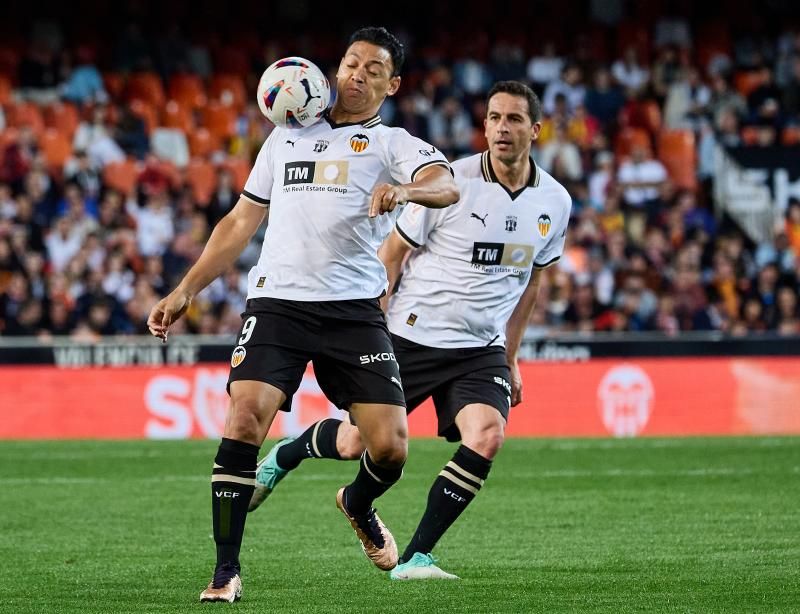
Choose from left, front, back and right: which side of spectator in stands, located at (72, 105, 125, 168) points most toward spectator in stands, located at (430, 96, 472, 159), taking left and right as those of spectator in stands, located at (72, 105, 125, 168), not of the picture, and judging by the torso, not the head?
left

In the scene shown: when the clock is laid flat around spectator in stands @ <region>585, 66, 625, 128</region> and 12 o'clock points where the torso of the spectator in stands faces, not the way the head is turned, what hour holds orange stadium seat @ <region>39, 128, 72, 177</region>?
The orange stadium seat is roughly at 2 o'clock from the spectator in stands.

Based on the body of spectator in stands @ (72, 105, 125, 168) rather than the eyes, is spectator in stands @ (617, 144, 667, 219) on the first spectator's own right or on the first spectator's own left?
on the first spectator's own left

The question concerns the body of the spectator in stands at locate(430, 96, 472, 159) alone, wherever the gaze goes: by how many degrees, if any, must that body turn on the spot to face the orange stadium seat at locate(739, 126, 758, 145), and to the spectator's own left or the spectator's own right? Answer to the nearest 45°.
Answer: approximately 90° to the spectator's own left

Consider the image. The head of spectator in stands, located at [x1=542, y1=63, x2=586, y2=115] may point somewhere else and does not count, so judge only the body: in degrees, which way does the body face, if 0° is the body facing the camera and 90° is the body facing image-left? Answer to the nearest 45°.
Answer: approximately 0°

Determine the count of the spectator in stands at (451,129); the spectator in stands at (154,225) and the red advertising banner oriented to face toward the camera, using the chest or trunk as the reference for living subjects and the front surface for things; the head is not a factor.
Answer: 3

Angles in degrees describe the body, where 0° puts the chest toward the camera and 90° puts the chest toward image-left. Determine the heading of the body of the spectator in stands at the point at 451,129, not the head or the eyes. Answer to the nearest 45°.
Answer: approximately 0°
